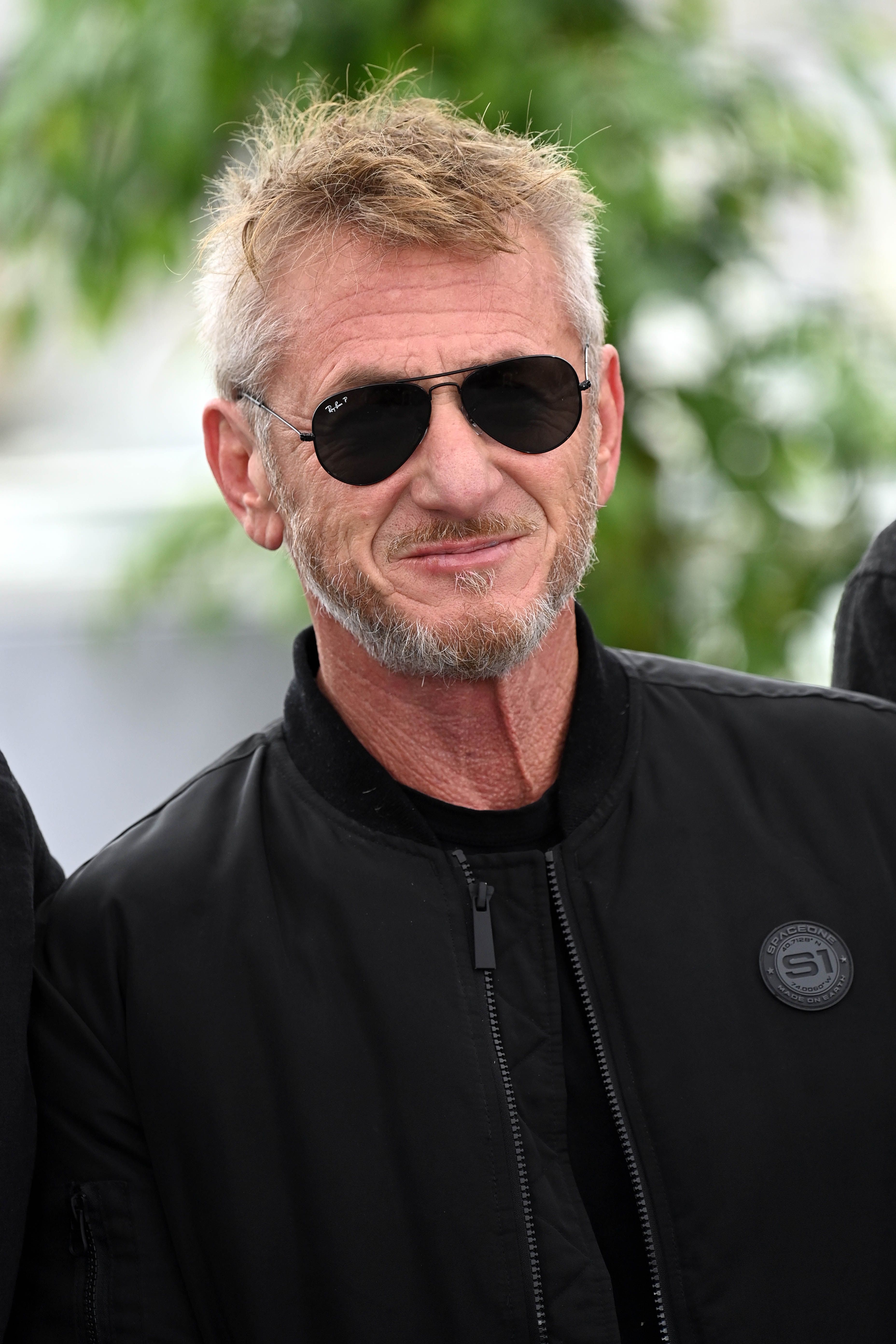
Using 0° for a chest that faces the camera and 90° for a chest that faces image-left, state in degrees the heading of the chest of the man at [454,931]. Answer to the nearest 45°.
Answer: approximately 0°

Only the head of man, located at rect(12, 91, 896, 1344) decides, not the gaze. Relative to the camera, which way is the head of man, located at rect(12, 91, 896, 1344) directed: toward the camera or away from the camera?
toward the camera

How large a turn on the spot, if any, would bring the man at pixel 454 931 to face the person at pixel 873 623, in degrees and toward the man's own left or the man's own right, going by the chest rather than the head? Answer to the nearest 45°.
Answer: approximately 135° to the man's own left
